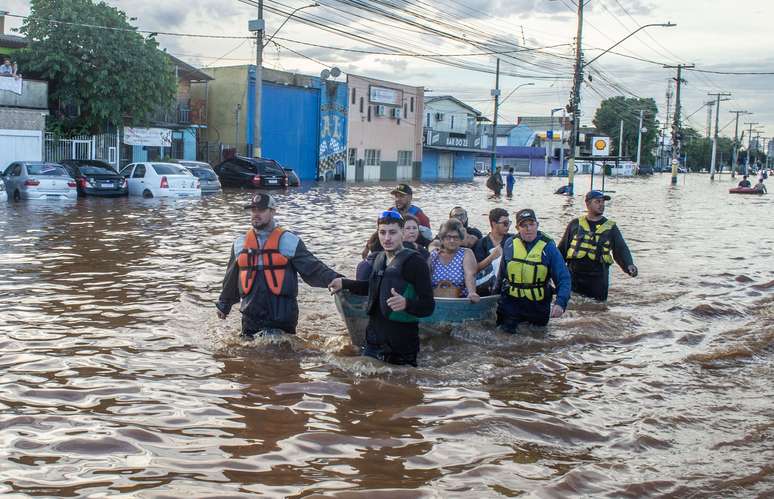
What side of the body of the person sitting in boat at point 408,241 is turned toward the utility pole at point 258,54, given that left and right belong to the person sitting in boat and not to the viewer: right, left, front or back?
back

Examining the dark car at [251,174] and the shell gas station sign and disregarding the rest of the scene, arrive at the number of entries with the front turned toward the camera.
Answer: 1

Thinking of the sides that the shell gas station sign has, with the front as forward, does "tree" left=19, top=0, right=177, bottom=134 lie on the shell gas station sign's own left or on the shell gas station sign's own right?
on the shell gas station sign's own right

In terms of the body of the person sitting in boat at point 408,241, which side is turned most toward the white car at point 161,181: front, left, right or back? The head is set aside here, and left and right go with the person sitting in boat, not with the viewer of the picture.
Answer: back

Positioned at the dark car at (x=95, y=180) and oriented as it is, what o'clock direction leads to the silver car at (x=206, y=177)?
The silver car is roughly at 3 o'clock from the dark car.

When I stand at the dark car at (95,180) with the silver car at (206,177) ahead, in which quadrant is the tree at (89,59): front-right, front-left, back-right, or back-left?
front-left

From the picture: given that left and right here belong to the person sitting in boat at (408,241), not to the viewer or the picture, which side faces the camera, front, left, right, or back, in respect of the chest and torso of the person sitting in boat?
front

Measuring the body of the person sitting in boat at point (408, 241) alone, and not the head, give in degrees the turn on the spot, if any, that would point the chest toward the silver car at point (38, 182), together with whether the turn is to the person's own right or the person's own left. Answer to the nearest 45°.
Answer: approximately 135° to the person's own right

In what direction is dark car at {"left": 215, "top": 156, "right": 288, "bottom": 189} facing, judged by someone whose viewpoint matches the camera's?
facing away from the viewer and to the left of the viewer

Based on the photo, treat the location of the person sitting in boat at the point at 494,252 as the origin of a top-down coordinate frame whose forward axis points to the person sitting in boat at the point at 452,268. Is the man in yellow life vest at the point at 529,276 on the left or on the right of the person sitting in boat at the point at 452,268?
left

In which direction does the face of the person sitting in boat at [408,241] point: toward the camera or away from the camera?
toward the camera

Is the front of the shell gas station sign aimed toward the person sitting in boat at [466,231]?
yes

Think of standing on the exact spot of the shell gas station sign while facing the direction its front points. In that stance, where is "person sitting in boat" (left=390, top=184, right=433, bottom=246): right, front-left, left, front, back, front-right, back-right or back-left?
front

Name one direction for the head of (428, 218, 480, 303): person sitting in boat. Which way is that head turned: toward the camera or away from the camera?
toward the camera

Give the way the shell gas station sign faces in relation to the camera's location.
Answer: facing the viewer

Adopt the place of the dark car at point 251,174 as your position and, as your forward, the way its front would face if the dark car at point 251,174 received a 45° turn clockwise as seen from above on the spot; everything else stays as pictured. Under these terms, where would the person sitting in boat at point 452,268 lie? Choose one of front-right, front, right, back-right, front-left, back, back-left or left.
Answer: back

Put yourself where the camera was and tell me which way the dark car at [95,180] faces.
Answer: facing away from the viewer and to the left of the viewer
